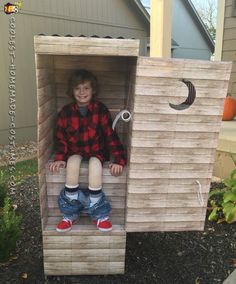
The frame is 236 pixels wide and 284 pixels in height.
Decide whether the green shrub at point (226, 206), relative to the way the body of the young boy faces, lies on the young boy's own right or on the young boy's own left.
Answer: on the young boy's own left

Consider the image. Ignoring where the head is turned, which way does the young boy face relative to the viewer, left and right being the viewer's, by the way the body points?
facing the viewer

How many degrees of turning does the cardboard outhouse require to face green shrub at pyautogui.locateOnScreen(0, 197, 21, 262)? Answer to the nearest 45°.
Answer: approximately 90° to its right

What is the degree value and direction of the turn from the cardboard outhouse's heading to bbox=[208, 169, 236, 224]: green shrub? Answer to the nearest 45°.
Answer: approximately 135° to its left

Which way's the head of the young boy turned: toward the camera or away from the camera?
toward the camera
